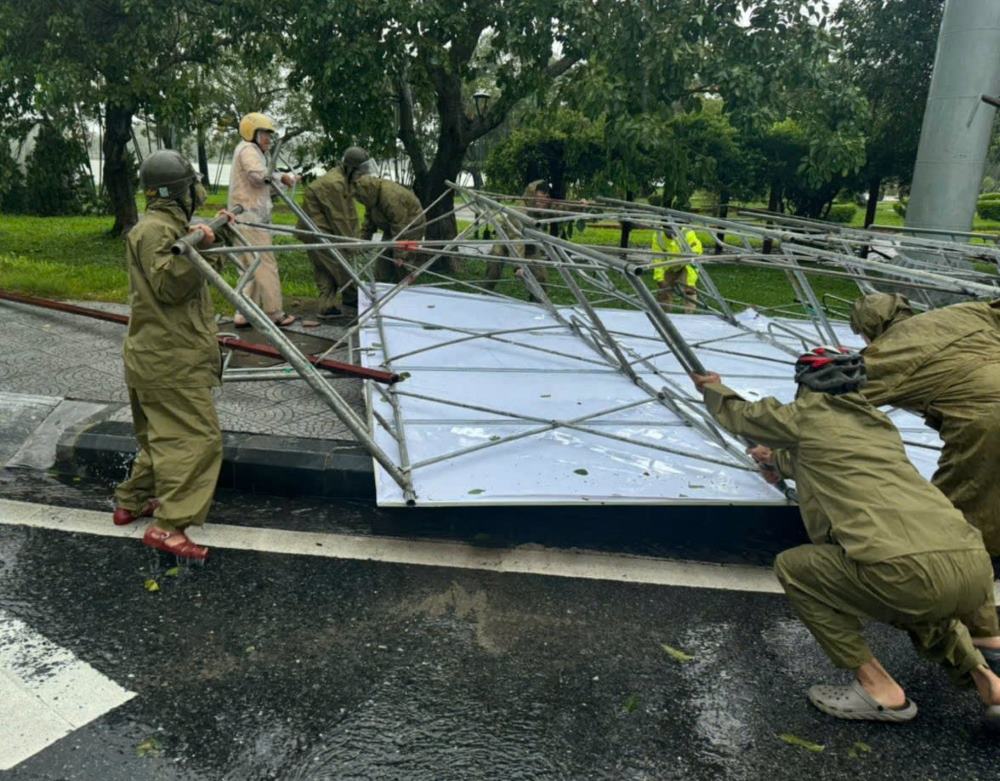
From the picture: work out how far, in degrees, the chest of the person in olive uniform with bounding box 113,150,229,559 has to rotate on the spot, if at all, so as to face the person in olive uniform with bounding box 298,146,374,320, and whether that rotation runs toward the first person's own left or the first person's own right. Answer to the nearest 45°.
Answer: approximately 90° to the first person's own left

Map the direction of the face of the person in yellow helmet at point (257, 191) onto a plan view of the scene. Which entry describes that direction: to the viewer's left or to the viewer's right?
to the viewer's right

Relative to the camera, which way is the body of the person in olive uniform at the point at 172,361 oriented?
to the viewer's right

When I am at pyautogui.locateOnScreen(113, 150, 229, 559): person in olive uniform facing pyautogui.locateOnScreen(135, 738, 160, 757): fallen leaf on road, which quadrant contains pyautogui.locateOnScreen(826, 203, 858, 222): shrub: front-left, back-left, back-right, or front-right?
back-left

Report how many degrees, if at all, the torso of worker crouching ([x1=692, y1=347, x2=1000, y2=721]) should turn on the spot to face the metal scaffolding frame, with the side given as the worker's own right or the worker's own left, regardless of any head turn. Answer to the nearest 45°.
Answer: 0° — they already face it

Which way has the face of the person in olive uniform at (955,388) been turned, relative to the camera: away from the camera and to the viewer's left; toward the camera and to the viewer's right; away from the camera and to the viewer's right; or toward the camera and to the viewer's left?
away from the camera and to the viewer's left
